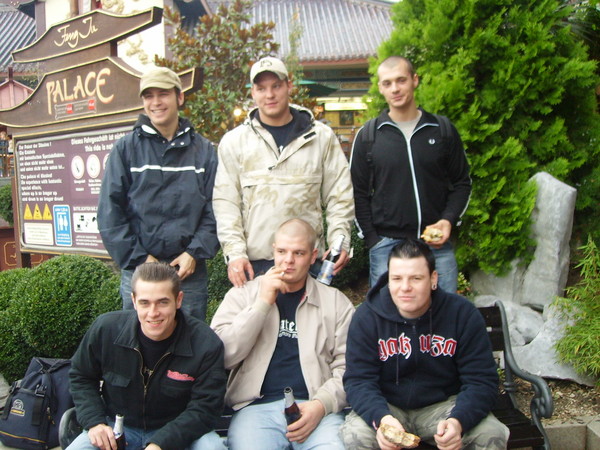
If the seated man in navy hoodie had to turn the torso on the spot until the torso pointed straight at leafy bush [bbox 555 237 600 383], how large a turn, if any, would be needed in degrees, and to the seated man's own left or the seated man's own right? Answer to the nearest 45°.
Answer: approximately 135° to the seated man's own left

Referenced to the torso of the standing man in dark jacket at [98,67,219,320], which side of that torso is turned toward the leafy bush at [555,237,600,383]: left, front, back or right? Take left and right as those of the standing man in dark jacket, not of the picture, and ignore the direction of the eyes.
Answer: left

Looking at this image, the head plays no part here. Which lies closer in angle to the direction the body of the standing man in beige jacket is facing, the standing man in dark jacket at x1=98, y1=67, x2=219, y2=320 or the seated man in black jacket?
the seated man in black jacket

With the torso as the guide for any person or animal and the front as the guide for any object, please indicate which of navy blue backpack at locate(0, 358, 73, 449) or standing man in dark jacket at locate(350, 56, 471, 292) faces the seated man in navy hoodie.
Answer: the standing man in dark jacket
